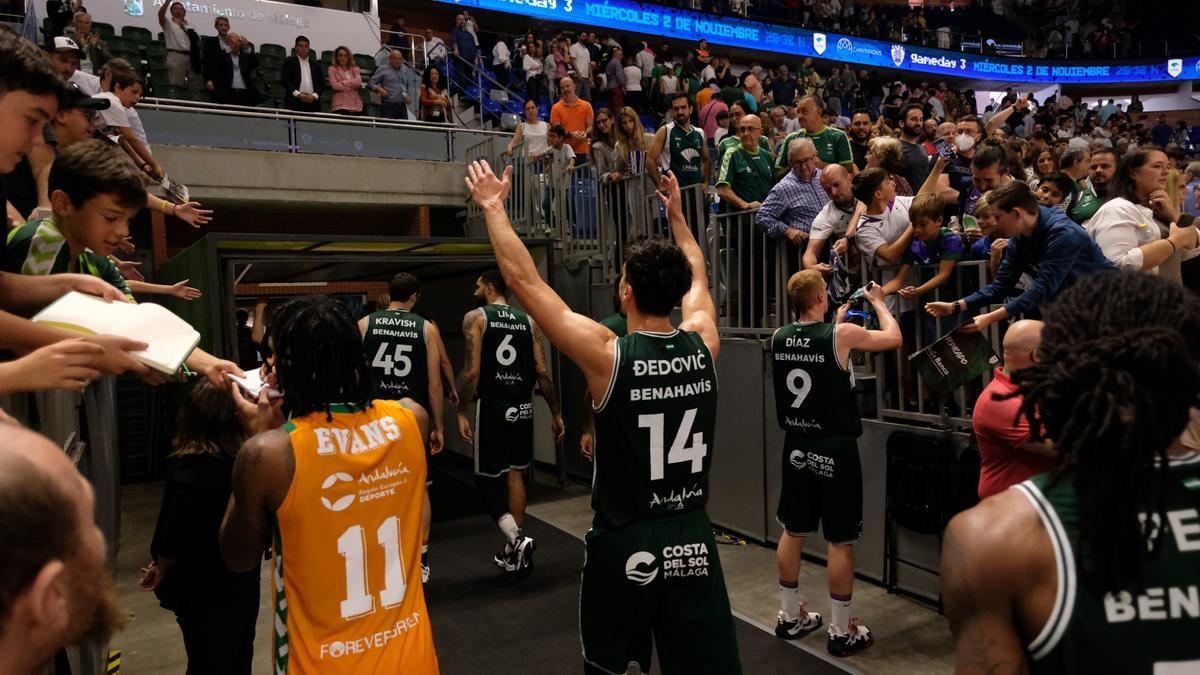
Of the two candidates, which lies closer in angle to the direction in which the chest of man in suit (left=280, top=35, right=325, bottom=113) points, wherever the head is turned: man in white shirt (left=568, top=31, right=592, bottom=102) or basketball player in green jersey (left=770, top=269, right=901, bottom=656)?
the basketball player in green jersey

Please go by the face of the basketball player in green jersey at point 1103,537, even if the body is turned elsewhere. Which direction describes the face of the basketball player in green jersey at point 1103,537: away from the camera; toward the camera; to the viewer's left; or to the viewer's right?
away from the camera

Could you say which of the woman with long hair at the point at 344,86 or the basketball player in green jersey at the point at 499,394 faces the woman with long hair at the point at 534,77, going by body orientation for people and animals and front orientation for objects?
the basketball player in green jersey

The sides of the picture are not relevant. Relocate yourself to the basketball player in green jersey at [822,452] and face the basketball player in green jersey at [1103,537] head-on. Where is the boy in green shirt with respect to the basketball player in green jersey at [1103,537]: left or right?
right

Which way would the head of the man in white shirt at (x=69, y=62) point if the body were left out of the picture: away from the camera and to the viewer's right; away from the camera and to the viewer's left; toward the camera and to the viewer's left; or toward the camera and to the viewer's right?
toward the camera and to the viewer's right

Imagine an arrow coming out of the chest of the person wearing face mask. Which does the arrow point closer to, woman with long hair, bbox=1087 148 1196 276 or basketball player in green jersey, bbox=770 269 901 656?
the basketball player in green jersey

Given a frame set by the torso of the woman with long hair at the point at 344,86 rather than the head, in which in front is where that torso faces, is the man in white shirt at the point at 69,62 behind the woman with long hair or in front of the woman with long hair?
in front

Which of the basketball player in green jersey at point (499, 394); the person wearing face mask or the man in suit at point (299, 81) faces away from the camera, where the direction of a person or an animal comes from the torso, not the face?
the basketball player in green jersey

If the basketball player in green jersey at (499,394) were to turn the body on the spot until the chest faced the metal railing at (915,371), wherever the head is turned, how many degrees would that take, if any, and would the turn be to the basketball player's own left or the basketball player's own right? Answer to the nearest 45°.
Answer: approximately 135° to the basketball player's own right

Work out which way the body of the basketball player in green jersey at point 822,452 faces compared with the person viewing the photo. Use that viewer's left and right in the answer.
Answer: facing away from the viewer and to the right of the viewer
